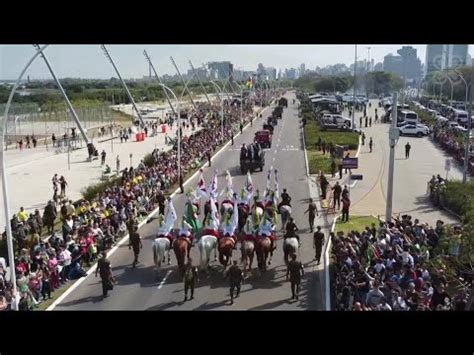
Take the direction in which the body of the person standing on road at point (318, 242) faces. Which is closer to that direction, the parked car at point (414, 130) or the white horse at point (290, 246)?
the parked car
